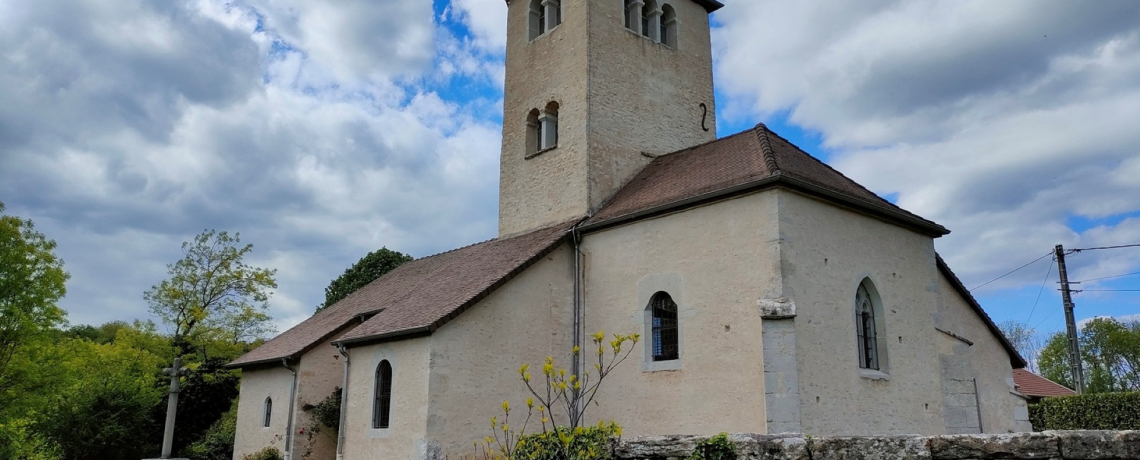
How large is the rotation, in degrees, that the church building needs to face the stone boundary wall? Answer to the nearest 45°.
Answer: approximately 135° to its left

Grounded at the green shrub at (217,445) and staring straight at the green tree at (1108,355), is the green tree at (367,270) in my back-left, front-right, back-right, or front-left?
front-left

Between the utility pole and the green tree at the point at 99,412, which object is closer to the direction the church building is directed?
the green tree

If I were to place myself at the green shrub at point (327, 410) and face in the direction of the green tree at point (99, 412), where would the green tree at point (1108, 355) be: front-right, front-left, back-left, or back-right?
back-right

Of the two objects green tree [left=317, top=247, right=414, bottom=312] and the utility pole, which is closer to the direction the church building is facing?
the green tree

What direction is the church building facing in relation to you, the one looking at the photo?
facing away from the viewer and to the left of the viewer

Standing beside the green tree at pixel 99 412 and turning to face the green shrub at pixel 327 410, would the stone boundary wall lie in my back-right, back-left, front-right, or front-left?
front-right

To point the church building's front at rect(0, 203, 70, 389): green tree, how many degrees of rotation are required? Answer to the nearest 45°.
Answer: approximately 45° to its left

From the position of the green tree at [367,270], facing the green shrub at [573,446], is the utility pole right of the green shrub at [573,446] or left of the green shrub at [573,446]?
left

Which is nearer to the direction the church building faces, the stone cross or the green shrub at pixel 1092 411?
the stone cross

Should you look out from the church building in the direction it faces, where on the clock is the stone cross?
The stone cross is roughly at 11 o'clock from the church building.
